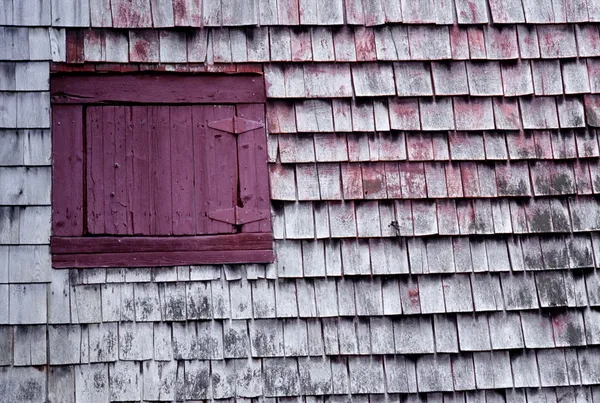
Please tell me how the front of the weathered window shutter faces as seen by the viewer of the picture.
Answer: facing the viewer
